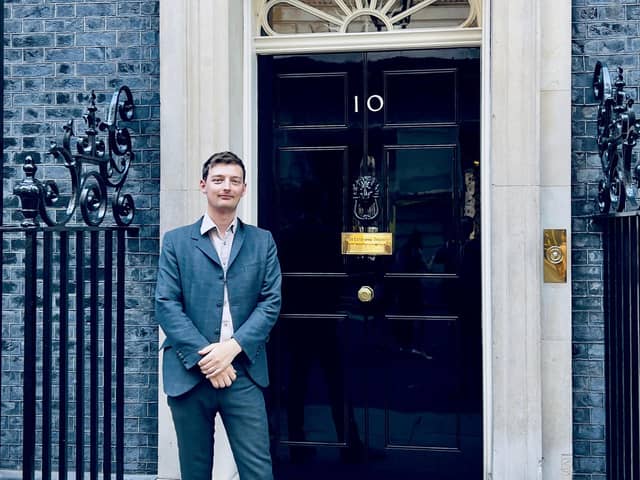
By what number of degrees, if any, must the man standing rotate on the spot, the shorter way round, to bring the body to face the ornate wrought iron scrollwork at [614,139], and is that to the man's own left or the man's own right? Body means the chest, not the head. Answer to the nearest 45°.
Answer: approximately 90° to the man's own left

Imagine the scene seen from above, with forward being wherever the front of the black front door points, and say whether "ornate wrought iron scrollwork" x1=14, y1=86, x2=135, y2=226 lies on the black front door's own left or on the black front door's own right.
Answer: on the black front door's own right

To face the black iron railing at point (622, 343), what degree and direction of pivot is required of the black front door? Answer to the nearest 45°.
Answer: approximately 45° to its left

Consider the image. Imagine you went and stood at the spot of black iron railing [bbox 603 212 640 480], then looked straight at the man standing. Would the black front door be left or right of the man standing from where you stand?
right

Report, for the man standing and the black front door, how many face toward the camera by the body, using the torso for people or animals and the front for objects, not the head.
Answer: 2

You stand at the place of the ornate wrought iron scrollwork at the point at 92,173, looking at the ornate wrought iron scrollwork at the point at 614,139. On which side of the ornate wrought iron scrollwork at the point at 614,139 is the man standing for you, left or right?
right

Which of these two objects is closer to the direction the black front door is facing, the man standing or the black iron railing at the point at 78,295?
the man standing

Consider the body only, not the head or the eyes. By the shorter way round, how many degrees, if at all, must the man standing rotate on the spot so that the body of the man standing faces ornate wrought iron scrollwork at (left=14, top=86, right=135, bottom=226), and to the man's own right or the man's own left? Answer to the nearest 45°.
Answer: approximately 135° to the man's own right

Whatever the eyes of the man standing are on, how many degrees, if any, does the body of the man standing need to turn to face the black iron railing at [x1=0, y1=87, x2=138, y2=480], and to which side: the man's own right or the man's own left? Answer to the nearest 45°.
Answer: approximately 135° to the man's own right

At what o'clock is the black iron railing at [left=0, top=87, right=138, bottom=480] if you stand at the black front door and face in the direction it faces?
The black iron railing is roughly at 2 o'clock from the black front door.

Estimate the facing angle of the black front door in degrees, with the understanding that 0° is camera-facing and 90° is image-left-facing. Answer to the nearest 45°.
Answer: approximately 0°
